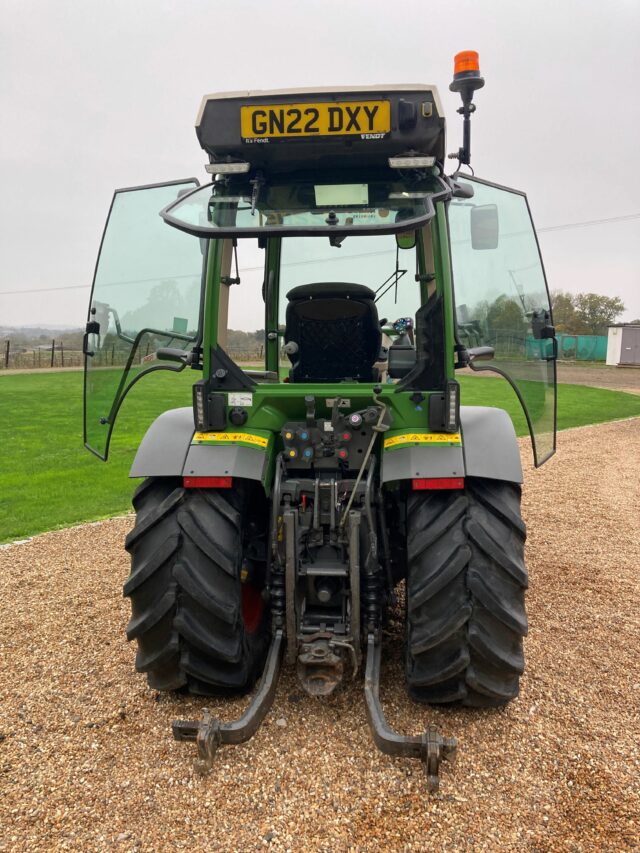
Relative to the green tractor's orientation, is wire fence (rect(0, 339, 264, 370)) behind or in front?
in front

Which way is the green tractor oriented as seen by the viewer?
away from the camera
